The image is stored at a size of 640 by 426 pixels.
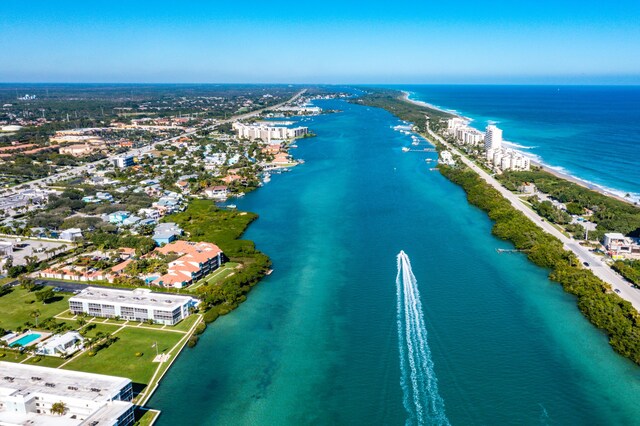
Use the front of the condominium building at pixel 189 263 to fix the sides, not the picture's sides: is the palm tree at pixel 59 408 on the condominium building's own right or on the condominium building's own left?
on the condominium building's own right

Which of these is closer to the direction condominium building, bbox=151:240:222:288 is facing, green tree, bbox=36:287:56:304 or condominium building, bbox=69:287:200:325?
the condominium building

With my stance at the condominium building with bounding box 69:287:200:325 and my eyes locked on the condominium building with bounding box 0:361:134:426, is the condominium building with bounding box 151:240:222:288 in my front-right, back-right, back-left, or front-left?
back-left

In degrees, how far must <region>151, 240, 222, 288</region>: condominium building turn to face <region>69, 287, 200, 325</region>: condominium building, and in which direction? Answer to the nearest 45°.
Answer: approximately 90° to its right

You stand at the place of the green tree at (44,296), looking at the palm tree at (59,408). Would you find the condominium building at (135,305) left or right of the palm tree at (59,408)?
left

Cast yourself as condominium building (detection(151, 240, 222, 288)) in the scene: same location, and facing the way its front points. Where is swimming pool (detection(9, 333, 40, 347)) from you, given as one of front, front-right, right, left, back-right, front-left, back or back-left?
right

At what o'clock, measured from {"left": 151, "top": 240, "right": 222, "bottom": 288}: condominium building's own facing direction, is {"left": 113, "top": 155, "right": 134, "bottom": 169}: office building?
{"left": 113, "top": 155, "right": 134, "bottom": 169}: office building is roughly at 7 o'clock from {"left": 151, "top": 240, "right": 222, "bottom": 288}: condominium building.

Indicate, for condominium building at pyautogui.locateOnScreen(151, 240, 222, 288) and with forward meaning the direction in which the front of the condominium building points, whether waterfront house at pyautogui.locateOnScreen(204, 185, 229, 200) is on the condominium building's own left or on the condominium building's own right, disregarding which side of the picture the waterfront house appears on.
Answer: on the condominium building's own left

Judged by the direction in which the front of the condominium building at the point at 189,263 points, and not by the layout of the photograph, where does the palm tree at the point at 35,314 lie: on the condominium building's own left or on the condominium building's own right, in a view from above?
on the condominium building's own right

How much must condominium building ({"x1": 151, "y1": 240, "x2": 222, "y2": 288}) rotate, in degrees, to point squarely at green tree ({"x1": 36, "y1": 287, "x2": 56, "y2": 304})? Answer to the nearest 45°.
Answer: approximately 135° to its right
